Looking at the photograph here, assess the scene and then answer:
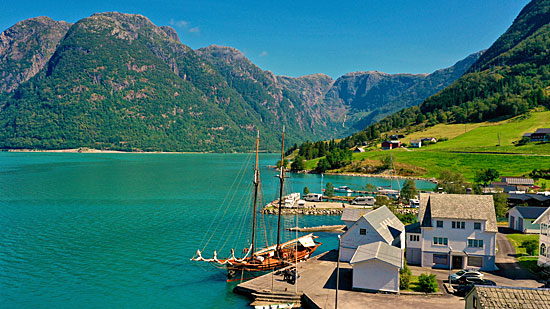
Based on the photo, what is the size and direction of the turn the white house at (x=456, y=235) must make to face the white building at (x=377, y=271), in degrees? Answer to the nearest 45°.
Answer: approximately 45° to its right

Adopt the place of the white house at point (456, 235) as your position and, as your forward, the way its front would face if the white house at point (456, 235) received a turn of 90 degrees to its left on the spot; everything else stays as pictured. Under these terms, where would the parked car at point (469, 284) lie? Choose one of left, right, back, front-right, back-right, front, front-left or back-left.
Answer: right

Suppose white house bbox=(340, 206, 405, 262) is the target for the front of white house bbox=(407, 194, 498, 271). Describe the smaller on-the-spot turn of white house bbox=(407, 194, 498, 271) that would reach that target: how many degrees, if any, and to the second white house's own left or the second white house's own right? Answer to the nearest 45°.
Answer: approximately 90° to the second white house's own right

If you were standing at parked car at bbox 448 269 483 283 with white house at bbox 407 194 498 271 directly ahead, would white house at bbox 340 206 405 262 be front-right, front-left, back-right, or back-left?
front-left

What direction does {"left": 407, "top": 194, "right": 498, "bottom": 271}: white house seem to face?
toward the camera

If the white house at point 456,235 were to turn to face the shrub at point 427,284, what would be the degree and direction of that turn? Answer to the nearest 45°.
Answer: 0° — it already faces it

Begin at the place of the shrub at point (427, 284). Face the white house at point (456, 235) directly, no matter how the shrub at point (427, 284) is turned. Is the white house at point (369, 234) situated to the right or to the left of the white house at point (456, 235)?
left

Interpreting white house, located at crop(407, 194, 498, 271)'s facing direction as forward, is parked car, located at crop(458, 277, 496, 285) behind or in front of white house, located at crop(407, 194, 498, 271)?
in front

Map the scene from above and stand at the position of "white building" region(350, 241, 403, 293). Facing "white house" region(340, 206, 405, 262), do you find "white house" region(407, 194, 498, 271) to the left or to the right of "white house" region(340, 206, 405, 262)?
right
